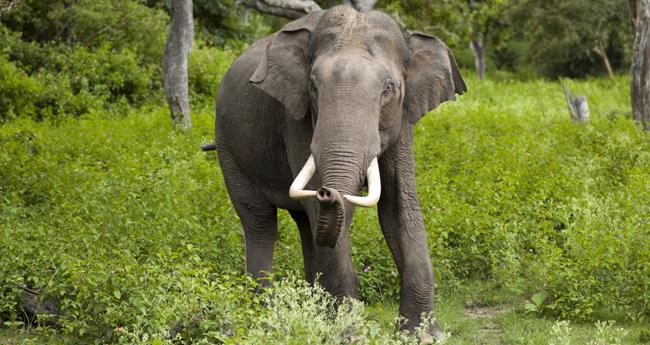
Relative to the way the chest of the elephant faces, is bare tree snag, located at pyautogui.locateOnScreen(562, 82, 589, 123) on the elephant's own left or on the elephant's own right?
on the elephant's own left

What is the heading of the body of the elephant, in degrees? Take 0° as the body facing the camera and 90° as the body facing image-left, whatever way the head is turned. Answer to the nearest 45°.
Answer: approximately 315°

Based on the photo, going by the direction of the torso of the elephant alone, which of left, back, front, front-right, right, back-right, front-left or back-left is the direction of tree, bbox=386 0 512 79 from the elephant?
back-left
